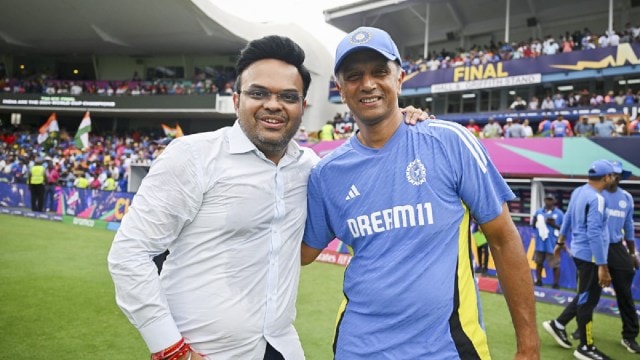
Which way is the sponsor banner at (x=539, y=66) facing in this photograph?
toward the camera

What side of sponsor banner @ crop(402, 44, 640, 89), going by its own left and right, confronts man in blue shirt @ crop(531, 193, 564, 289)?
front

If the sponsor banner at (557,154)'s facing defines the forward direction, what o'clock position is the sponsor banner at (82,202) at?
the sponsor banner at (82,202) is roughly at 3 o'clock from the sponsor banner at (557,154).

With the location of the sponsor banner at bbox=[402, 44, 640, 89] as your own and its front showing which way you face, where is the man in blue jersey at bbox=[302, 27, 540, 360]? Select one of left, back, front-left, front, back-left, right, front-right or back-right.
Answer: front

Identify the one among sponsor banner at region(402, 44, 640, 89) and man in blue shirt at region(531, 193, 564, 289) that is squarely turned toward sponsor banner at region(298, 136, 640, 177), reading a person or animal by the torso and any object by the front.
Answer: sponsor banner at region(402, 44, 640, 89)

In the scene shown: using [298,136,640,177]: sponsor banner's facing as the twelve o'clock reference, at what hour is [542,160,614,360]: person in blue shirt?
The person in blue shirt is roughly at 12 o'clock from the sponsor banner.

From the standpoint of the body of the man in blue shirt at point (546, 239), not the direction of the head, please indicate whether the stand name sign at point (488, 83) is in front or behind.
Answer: behind

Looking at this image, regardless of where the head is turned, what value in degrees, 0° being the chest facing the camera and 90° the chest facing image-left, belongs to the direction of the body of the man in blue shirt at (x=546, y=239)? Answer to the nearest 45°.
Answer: approximately 0°

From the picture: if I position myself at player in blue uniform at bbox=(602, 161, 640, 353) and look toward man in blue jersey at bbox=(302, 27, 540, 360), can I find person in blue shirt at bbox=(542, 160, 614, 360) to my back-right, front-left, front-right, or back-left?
front-right

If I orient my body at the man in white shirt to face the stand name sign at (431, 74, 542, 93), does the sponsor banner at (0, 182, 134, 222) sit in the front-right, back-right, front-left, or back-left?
front-left

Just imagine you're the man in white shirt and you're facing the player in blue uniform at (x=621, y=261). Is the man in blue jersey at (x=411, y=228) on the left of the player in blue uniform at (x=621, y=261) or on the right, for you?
right

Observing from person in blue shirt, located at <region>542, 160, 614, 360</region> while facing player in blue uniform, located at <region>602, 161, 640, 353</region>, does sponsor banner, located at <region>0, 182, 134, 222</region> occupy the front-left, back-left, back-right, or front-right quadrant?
back-left

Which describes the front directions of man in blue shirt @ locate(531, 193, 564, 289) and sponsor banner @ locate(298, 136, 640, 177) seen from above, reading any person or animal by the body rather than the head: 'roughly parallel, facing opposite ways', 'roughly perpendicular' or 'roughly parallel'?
roughly parallel

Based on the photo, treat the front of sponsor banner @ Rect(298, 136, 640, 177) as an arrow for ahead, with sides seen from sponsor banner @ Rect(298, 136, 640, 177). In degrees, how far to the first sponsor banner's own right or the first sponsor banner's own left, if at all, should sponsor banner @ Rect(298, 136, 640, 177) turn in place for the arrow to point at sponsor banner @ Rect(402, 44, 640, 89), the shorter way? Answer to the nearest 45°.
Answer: approximately 180°

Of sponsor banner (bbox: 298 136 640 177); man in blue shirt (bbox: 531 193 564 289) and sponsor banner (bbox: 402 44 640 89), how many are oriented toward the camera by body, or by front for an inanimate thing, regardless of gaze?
3

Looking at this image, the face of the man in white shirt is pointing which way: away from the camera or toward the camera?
toward the camera

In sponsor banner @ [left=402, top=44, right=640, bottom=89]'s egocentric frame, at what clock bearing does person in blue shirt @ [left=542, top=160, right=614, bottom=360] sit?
The person in blue shirt is roughly at 12 o'clock from the sponsor banner.

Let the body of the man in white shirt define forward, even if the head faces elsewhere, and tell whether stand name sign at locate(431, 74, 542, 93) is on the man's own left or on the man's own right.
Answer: on the man's own left

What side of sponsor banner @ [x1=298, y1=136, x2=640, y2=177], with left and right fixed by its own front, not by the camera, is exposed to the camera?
front
